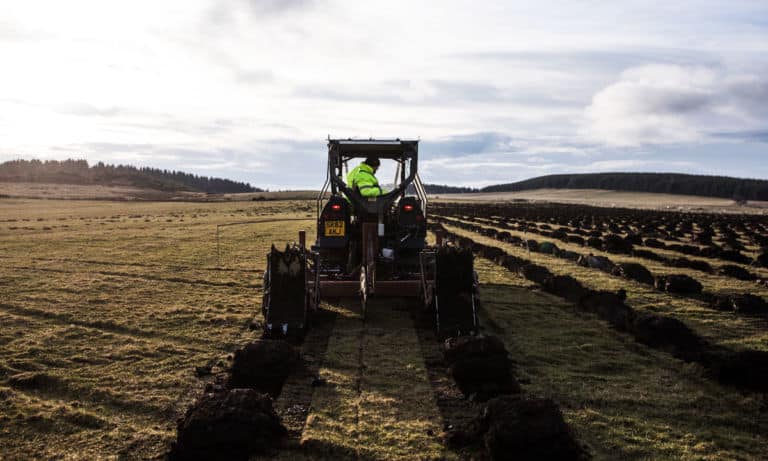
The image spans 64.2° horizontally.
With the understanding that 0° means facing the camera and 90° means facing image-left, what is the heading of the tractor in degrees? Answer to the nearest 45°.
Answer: approximately 180°
